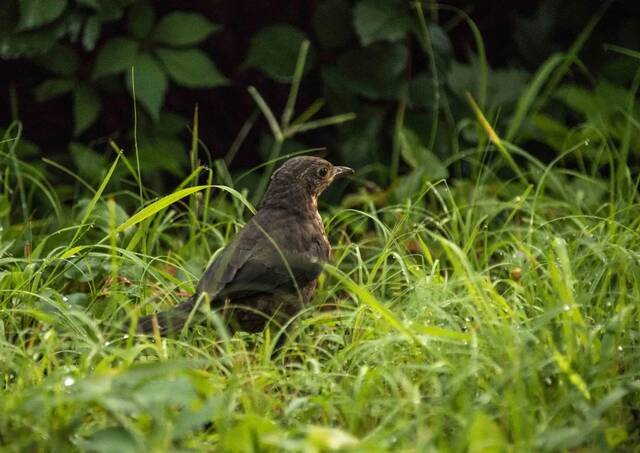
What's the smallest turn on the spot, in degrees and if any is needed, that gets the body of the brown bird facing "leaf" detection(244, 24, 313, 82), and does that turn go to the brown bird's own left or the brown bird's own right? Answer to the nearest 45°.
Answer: approximately 90° to the brown bird's own left

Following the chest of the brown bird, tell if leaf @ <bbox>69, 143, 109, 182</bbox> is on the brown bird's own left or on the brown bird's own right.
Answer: on the brown bird's own left

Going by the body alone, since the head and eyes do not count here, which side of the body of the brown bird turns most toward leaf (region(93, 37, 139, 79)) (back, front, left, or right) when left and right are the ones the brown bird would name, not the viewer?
left

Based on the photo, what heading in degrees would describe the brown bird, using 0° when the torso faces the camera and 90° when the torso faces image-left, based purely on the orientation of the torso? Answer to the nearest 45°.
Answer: approximately 270°

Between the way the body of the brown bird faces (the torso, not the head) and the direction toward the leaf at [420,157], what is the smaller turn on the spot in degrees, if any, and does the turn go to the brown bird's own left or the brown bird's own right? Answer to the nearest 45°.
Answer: approximately 45° to the brown bird's own left

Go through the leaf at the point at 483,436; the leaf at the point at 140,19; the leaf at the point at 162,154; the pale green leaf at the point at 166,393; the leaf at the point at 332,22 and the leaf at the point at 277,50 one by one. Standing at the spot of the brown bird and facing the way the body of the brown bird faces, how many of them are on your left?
4

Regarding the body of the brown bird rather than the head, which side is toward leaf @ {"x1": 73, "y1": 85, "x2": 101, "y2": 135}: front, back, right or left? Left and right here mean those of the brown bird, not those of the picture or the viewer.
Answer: left

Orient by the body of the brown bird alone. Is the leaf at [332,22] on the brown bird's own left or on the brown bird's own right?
on the brown bird's own left
